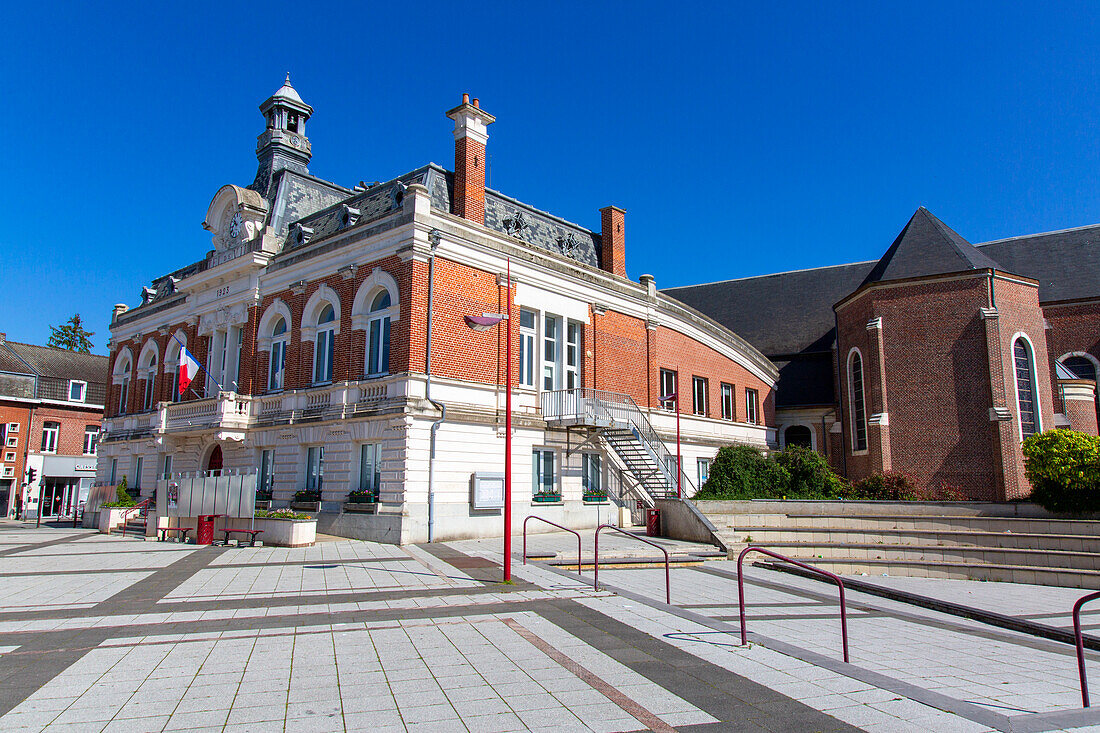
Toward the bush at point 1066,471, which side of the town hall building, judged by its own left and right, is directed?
left

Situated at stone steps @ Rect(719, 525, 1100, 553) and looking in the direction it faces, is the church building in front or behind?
behind

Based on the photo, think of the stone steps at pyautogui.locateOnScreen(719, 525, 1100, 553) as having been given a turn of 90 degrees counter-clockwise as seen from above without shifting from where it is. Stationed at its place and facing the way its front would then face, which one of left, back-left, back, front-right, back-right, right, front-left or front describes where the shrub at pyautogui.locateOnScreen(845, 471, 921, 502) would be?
left

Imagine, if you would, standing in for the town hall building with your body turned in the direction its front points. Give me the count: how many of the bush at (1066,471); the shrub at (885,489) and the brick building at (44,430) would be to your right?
1

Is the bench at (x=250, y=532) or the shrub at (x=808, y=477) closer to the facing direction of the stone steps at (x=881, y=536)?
the bench

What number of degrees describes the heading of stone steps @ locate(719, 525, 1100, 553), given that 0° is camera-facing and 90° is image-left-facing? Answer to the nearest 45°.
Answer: approximately 0°

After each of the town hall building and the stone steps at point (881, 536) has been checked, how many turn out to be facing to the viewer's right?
0

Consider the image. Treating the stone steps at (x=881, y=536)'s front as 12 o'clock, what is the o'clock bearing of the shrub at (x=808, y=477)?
The shrub is roughly at 5 o'clock from the stone steps.

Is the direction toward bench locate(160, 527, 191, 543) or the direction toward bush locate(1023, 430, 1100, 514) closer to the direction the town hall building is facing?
the bench

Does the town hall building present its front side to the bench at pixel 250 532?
yes

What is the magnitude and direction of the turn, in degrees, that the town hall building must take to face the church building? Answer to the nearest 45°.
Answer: approximately 135° to its left

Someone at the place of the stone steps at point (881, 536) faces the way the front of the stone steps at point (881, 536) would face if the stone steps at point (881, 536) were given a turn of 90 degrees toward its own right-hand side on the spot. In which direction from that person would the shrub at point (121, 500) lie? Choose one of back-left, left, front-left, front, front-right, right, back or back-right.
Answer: front

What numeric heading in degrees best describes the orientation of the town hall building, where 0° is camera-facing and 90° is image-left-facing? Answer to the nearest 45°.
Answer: approximately 45°
